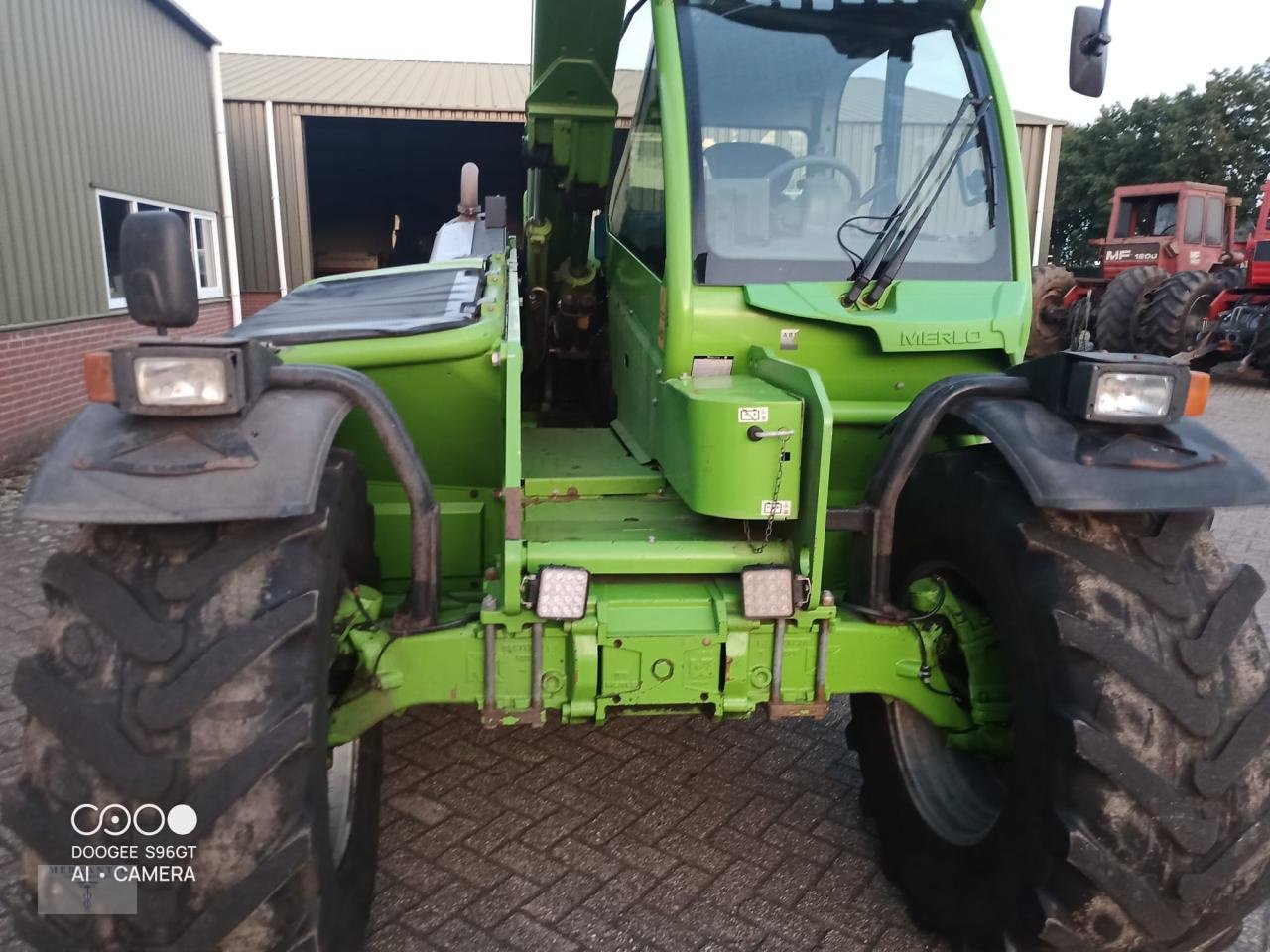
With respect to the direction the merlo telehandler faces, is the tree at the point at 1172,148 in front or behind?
behind

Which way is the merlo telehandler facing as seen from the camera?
toward the camera

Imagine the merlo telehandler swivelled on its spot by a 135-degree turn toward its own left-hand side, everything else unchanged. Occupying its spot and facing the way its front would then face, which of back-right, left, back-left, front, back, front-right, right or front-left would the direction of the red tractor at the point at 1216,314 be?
front

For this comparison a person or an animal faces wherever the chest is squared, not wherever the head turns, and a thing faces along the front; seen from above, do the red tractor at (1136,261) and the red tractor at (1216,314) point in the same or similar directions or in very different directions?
same or similar directions

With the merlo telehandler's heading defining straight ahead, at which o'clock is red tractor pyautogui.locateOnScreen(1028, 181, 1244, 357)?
The red tractor is roughly at 7 o'clock from the merlo telehandler.
